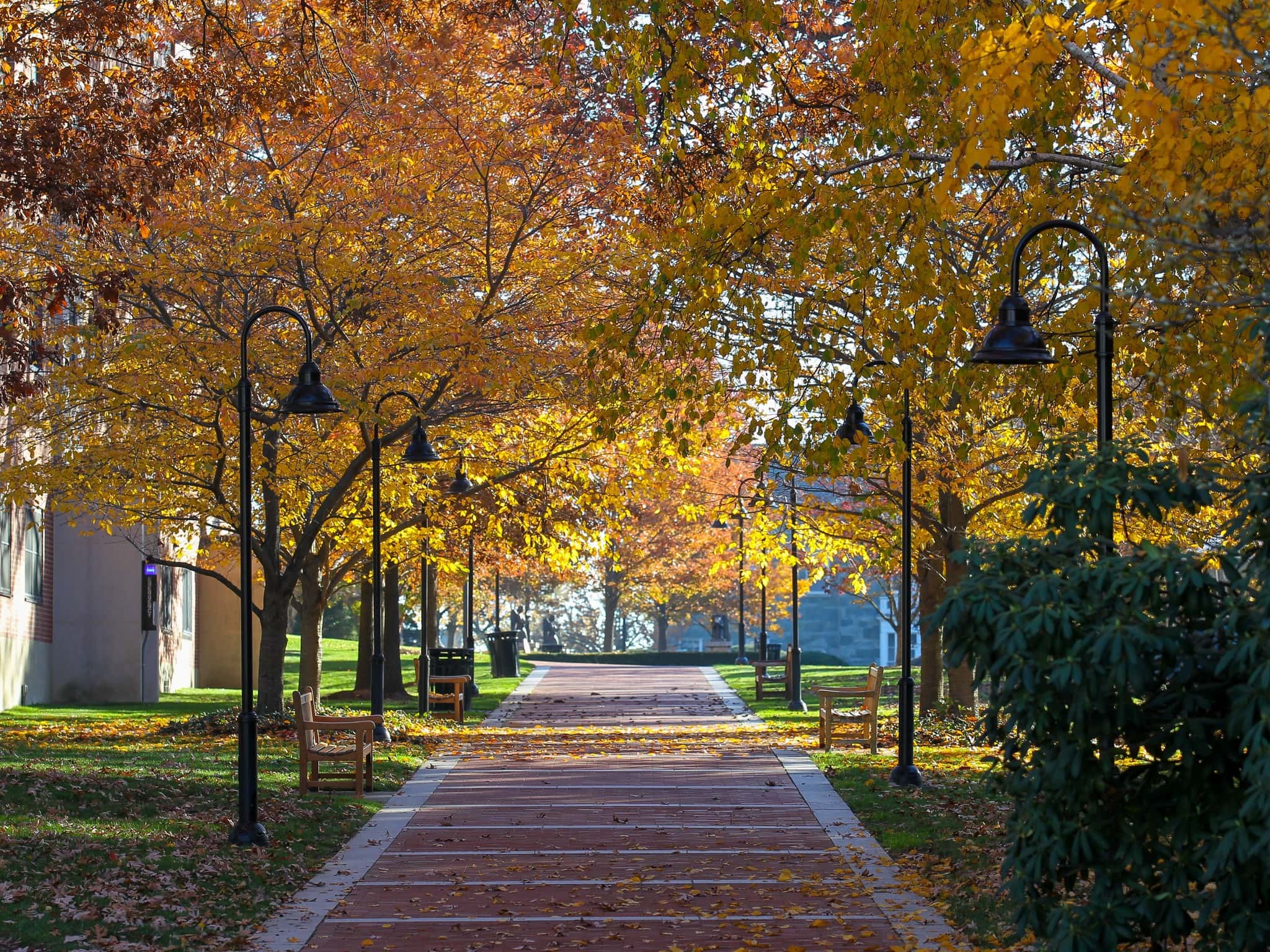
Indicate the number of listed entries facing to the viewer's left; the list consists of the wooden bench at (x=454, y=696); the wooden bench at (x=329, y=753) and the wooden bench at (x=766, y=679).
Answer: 1

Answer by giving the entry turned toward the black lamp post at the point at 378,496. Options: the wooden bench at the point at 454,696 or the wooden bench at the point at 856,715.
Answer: the wooden bench at the point at 856,715

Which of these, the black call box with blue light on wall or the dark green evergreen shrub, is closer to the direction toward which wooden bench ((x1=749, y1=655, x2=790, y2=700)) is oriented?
the black call box with blue light on wall

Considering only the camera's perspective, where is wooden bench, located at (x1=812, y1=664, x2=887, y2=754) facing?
facing to the left of the viewer

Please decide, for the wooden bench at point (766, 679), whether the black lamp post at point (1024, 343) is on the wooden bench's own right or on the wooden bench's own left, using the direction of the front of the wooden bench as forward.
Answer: on the wooden bench's own left

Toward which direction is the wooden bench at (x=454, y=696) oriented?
to the viewer's right

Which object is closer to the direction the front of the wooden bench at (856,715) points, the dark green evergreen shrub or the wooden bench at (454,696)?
the wooden bench

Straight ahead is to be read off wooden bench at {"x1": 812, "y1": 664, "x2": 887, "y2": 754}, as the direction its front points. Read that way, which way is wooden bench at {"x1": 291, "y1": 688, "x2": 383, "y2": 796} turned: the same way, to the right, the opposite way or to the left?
the opposite way

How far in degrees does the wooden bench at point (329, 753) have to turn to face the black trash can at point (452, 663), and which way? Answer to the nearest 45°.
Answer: approximately 90° to its left

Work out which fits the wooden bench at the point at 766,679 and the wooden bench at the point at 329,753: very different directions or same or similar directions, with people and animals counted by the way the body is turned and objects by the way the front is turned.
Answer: very different directions

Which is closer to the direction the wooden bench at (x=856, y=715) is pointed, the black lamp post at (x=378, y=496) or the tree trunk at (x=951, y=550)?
the black lamp post

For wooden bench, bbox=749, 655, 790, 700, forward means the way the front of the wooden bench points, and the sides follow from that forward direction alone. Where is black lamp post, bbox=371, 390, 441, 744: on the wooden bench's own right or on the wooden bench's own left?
on the wooden bench's own left

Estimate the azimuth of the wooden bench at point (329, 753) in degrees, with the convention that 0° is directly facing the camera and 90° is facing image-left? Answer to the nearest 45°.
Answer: approximately 270°

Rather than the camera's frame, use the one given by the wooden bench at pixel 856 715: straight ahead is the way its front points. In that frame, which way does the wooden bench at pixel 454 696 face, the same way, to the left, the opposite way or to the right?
the opposite way

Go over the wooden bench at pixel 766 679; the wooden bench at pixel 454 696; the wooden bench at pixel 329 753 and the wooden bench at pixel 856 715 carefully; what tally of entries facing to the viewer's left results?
2
